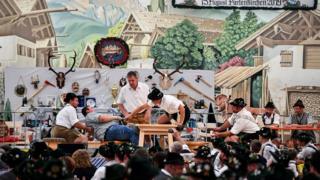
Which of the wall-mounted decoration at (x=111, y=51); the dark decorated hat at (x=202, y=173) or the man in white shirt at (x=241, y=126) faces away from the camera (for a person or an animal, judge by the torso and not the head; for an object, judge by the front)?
the dark decorated hat

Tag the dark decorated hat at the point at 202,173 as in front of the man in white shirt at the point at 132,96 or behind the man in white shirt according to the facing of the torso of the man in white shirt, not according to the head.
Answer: in front

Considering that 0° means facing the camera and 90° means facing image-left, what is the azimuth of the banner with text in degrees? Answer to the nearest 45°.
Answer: approximately 0°

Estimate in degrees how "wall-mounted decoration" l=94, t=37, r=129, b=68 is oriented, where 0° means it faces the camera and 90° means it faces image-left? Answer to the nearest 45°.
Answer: approximately 0°

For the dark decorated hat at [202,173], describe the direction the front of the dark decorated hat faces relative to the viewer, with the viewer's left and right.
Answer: facing away from the viewer

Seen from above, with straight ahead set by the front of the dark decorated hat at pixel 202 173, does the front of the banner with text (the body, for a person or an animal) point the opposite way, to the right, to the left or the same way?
the opposite way

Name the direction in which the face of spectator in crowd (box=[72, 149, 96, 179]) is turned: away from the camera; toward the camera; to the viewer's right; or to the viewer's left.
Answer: away from the camera

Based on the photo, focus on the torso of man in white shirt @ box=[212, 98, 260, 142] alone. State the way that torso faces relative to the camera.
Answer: to the viewer's left

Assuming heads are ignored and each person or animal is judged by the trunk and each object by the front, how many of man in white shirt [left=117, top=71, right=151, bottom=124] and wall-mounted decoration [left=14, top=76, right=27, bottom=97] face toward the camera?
2
